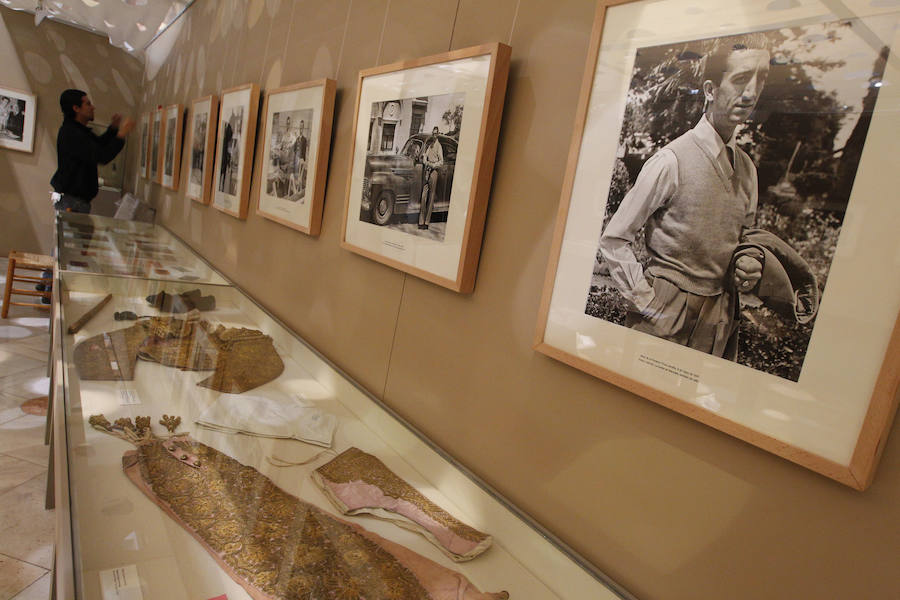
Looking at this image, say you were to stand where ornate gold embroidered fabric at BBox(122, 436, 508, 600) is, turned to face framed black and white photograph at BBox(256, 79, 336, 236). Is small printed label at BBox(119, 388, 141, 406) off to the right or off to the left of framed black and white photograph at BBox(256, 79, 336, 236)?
left

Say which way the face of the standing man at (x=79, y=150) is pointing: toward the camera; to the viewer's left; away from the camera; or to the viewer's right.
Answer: to the viewer's right

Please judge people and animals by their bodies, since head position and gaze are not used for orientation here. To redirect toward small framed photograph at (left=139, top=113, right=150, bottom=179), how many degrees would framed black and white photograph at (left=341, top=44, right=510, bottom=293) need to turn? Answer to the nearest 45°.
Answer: approximately 90° to its right

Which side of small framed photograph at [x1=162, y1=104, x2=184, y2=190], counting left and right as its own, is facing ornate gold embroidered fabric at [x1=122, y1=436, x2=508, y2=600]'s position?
left

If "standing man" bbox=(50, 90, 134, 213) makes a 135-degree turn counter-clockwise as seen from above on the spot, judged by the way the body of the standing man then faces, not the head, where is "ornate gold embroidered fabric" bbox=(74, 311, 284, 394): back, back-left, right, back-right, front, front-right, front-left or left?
back-left

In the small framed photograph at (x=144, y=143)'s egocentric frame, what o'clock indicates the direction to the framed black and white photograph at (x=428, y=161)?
The framed black and white photograph is roughly at 9 o'clock from the small framed photograph.

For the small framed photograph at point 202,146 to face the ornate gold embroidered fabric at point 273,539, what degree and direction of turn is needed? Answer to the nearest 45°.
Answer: approximately 90° to its left

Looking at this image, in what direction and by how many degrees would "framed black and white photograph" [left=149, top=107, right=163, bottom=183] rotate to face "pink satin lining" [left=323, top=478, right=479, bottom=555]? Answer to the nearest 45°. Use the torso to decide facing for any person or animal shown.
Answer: approximately 90° to its left

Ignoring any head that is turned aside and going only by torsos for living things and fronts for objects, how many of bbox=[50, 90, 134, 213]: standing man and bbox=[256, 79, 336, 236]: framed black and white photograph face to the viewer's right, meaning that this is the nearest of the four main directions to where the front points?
1

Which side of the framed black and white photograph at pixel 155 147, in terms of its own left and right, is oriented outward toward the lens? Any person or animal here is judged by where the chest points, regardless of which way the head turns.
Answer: left

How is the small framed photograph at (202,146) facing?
to the viewer's left

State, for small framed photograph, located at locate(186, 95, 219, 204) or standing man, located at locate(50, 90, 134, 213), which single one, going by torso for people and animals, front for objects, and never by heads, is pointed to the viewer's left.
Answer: the small framed photograph

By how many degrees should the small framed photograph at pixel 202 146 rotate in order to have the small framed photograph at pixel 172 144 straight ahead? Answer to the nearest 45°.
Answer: approximately 90° to its right

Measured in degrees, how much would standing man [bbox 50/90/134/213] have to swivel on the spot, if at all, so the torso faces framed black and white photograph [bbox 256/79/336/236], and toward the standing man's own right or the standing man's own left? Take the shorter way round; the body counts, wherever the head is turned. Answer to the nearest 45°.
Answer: approximately 90° to the standing man's own right

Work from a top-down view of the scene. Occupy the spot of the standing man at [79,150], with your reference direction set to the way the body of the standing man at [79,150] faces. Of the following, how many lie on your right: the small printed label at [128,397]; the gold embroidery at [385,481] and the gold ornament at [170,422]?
3
